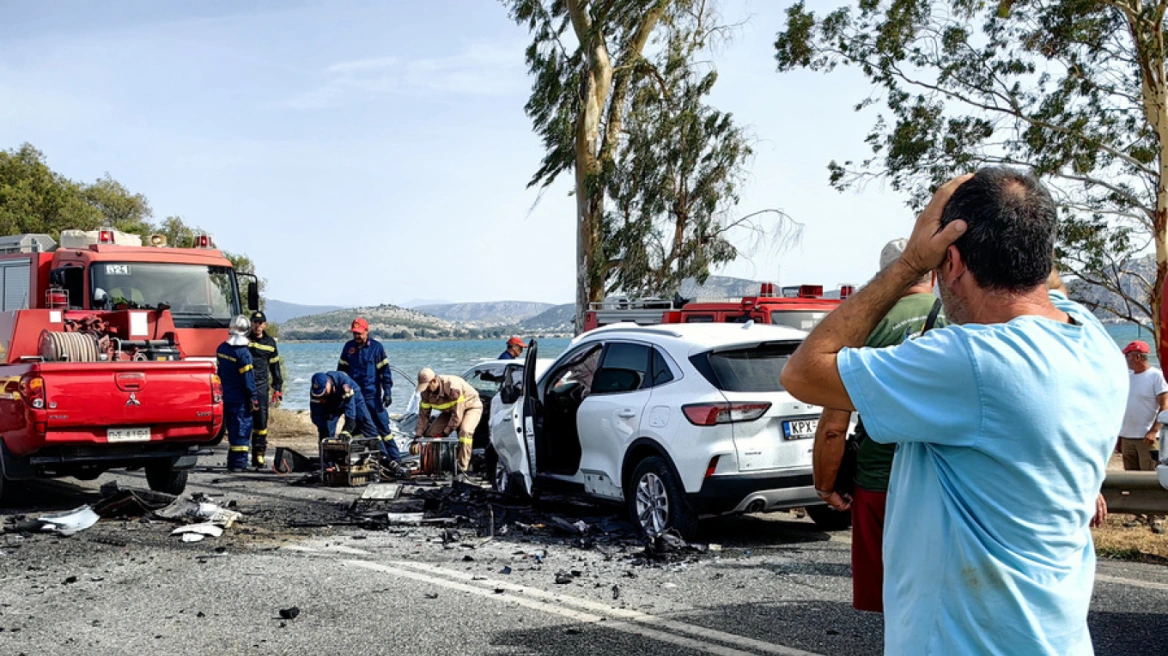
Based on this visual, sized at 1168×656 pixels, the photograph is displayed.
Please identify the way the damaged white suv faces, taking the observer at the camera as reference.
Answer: facing away from the viewer and to the left of the viewer

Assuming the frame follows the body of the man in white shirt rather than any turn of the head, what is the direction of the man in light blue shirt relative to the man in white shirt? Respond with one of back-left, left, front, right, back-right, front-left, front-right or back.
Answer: front-left

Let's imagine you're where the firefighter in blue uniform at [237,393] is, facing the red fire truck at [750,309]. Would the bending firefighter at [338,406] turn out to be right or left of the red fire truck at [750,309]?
right

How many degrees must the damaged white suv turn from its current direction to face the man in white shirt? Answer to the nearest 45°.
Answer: approximately 90° to its right

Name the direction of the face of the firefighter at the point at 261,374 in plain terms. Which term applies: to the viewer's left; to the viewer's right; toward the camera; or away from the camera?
toward the camera

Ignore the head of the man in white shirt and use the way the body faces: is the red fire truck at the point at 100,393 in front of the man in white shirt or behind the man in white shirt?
in front

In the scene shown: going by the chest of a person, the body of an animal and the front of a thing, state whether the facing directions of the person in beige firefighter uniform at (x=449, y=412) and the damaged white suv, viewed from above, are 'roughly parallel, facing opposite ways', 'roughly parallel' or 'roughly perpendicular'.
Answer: roughly perpendicular

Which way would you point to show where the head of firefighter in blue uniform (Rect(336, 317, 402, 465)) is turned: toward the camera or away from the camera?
toward the camera

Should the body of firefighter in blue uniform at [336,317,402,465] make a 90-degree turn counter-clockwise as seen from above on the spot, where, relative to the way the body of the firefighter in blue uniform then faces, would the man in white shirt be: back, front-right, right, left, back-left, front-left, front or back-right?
front

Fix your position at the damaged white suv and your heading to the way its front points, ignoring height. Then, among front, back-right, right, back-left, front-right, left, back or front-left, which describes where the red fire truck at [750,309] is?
front-right

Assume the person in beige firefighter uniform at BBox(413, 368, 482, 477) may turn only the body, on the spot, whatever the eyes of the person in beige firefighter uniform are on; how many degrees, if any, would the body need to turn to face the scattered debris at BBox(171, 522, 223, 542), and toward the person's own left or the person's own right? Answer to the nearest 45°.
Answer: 0° — they already face it

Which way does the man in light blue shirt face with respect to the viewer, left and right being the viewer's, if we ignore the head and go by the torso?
facing away from the viewer and to the left of the viewer

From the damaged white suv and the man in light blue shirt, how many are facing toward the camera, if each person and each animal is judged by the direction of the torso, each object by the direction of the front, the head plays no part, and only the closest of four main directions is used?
0

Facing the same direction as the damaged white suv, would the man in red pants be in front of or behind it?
behind

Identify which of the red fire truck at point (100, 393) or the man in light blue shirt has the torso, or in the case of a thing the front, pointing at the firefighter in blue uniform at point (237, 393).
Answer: the man in light blue shirt
